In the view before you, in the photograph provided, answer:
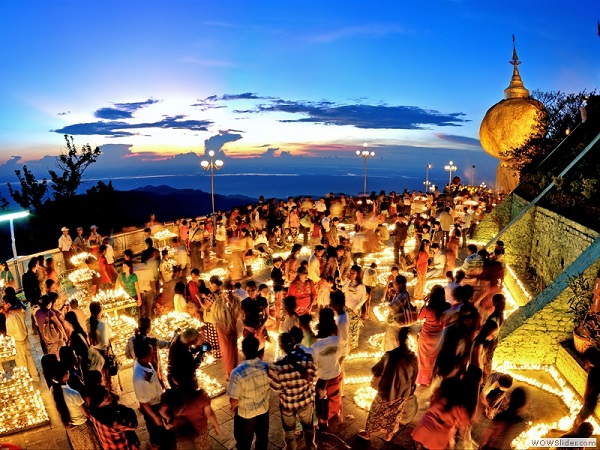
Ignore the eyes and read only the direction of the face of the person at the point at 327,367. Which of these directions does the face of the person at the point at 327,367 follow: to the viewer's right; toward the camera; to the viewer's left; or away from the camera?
away from the camera

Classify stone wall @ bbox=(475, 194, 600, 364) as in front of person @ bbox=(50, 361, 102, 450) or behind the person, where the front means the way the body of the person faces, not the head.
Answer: in front

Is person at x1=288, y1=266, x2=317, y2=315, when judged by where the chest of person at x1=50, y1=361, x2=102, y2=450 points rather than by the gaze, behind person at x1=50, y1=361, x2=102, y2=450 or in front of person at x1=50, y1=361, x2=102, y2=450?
in front

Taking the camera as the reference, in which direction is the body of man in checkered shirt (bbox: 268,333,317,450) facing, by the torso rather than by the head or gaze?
away from the camera
